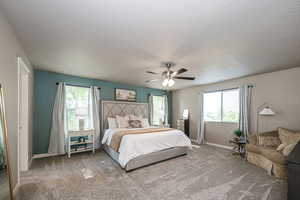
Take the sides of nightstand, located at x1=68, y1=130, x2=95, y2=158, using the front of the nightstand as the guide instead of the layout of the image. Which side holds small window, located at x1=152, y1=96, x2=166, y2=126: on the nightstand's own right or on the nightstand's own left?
on the nightstand's own left

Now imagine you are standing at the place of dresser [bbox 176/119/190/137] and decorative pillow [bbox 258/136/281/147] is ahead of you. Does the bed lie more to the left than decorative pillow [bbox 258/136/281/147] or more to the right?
right

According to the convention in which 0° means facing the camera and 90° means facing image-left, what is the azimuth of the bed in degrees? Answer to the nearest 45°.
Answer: approximately 315°

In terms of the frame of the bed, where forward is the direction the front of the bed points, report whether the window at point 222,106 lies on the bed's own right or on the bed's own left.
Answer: on the bed's own left
